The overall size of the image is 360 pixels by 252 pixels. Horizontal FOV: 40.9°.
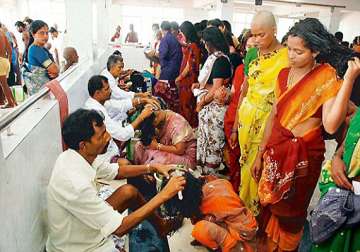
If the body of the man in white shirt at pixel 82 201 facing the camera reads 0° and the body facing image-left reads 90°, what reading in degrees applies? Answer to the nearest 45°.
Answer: approximately 270°

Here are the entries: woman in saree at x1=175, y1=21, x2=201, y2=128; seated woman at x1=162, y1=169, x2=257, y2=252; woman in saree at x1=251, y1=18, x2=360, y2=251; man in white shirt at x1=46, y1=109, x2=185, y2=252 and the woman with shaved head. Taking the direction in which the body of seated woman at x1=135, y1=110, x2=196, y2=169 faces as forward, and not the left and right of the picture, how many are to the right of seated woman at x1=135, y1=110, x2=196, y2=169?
1

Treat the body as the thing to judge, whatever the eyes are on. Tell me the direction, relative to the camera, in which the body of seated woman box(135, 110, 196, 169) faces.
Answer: to the viewer's left

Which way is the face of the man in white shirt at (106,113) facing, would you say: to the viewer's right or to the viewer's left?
to the viewer's right

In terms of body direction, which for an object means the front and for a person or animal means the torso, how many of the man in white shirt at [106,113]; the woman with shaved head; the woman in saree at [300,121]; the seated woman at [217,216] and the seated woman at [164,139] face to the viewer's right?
1

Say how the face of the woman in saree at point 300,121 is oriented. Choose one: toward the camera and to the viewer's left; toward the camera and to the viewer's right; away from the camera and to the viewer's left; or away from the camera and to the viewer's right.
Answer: toward the camera and to the viewer's left

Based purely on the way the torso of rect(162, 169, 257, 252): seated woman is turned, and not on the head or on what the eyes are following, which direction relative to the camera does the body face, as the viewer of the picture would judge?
to the viewer's left

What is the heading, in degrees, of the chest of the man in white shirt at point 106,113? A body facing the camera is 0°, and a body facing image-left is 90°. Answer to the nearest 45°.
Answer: approximately 270°

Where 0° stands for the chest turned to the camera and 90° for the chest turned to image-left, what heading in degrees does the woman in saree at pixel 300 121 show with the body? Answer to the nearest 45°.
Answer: approximately 45°
